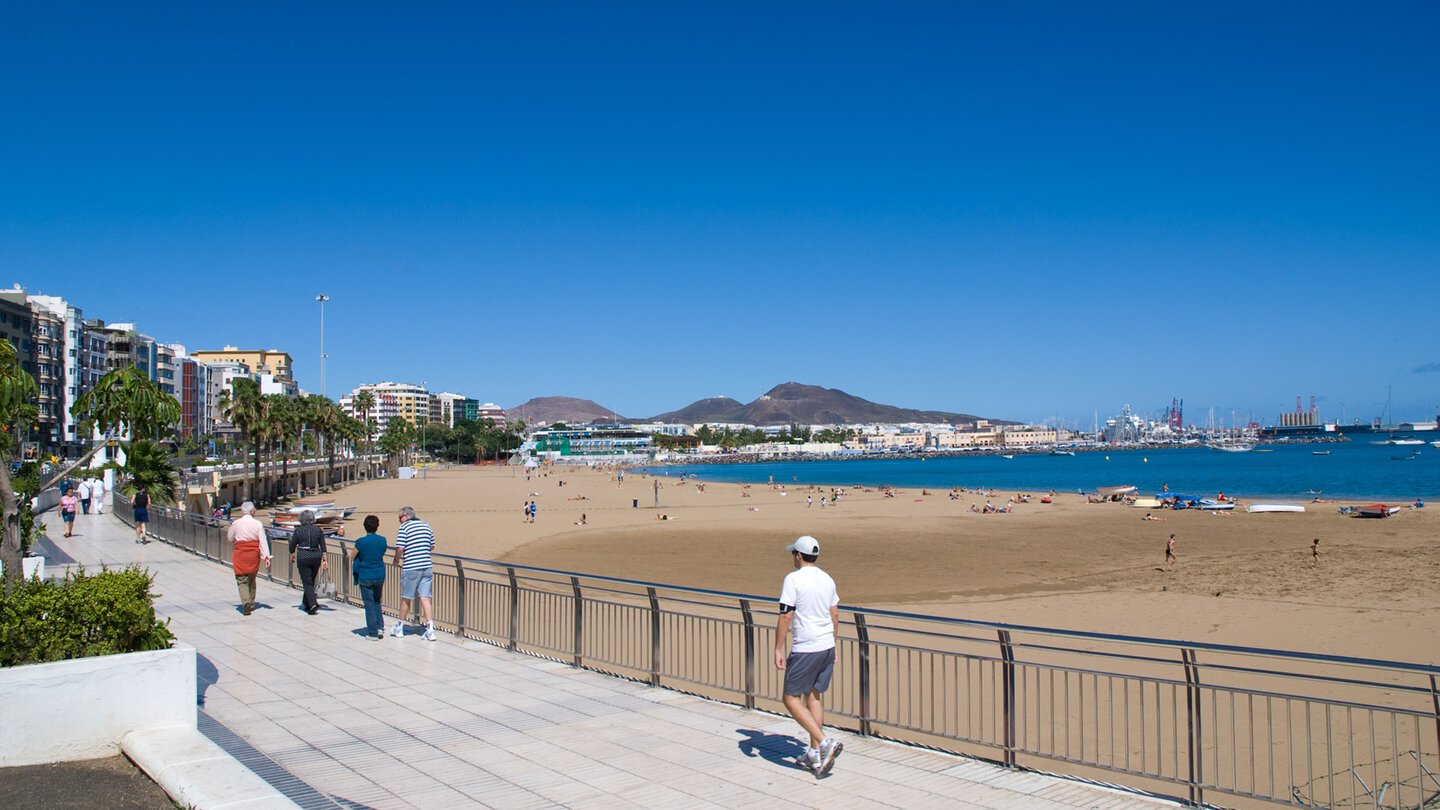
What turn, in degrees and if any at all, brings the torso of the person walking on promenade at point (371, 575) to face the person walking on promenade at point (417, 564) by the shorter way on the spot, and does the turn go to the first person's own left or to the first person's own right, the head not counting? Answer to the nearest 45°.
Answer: approximately 90° to the first person's own right

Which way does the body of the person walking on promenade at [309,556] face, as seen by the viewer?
away from the camera

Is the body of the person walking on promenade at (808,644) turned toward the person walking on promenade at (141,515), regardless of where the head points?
yes

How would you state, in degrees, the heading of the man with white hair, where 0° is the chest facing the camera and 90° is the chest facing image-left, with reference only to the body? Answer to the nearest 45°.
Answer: approximately 180°

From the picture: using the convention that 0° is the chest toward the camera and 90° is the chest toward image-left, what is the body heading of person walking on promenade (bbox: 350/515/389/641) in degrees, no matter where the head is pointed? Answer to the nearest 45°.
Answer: approximately 180°

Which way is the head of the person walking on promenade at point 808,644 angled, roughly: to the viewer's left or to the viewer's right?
to the viewer's left

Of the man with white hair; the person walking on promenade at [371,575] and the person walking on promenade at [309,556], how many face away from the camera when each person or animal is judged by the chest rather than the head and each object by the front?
3

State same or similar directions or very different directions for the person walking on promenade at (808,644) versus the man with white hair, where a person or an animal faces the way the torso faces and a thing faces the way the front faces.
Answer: same or similar directions

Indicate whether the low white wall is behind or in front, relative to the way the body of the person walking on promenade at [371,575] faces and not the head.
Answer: behind

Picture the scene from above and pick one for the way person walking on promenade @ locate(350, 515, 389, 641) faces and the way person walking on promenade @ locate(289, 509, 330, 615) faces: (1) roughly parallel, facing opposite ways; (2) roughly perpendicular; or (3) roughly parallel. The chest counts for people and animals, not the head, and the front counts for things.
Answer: roughly parallel

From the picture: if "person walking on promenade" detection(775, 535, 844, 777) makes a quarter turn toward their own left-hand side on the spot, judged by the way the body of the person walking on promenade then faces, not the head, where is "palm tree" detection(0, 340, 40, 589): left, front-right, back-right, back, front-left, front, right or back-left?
front-right
